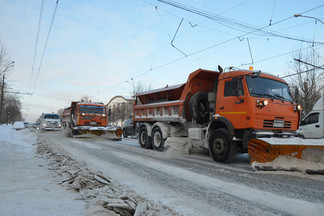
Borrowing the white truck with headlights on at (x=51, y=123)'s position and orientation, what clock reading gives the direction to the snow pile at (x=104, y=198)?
The snow pile is roughly at 12 o'clock from the white truck with headlights on.

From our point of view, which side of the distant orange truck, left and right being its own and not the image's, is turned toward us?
front

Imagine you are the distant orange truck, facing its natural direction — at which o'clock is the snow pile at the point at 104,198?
The snow pile is roughly at 12 o'clock from the distant orange truck.

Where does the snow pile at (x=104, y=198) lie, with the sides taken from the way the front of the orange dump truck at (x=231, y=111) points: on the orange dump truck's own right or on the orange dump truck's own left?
on the orange dump truck's own right

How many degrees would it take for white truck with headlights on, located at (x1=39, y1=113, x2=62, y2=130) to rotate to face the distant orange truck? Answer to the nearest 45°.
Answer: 0° — it already faces it

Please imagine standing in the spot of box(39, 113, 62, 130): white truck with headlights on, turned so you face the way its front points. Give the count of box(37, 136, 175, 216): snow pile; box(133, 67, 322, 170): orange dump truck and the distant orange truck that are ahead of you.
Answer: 3

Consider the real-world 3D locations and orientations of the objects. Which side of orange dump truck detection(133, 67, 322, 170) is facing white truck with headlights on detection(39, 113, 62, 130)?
back

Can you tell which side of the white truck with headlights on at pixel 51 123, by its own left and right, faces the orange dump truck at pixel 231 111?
front

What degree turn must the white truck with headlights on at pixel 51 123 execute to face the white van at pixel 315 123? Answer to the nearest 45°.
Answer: approximately 45° to its left

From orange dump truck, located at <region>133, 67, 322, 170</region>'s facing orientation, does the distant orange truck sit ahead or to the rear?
to the rear

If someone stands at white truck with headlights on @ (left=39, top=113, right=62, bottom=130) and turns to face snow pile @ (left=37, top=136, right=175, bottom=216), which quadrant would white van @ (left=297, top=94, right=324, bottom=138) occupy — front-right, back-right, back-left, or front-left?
front-left

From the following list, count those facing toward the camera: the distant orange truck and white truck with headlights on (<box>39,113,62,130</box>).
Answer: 2

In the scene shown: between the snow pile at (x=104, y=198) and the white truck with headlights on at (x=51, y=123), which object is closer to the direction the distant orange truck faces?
the snow pile

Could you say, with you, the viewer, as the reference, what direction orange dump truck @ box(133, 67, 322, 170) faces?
facing the viewer and to the right of the viewer

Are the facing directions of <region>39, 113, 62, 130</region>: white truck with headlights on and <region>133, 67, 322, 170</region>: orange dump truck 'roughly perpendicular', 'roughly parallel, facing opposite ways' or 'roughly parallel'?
roughly parallel
